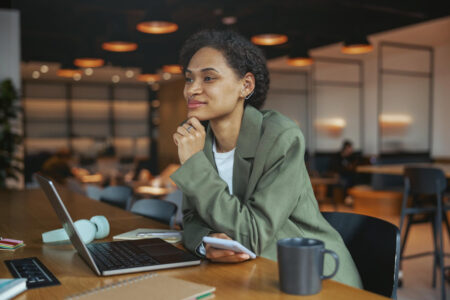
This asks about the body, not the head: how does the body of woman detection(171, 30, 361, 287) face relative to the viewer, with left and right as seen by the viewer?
facing the viewer and to the left of the viewer

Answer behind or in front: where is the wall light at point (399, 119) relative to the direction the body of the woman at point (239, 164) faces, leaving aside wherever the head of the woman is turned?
behind

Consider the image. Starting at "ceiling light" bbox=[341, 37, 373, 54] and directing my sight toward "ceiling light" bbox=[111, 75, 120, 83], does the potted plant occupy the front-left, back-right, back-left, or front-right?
front-left

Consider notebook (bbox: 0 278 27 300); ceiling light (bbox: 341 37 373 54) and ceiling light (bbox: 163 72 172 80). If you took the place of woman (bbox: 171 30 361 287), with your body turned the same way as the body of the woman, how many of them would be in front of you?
1

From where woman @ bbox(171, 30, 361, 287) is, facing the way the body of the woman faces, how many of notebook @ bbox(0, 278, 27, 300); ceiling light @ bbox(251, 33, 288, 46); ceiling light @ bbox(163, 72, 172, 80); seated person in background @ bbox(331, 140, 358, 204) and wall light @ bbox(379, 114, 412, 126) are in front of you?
1

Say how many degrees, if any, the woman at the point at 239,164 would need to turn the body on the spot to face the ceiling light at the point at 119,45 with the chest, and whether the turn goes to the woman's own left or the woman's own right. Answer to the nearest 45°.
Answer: approximately 135° to the woman's own right

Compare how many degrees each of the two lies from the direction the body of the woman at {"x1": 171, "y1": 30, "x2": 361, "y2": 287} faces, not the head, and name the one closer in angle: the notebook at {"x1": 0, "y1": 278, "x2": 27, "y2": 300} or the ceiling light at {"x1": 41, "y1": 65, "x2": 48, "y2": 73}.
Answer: the notebook

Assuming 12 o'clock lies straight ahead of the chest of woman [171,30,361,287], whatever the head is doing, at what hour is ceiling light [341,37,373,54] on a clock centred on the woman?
The ceiling light is roughly at 5 o'clock from the woman.
